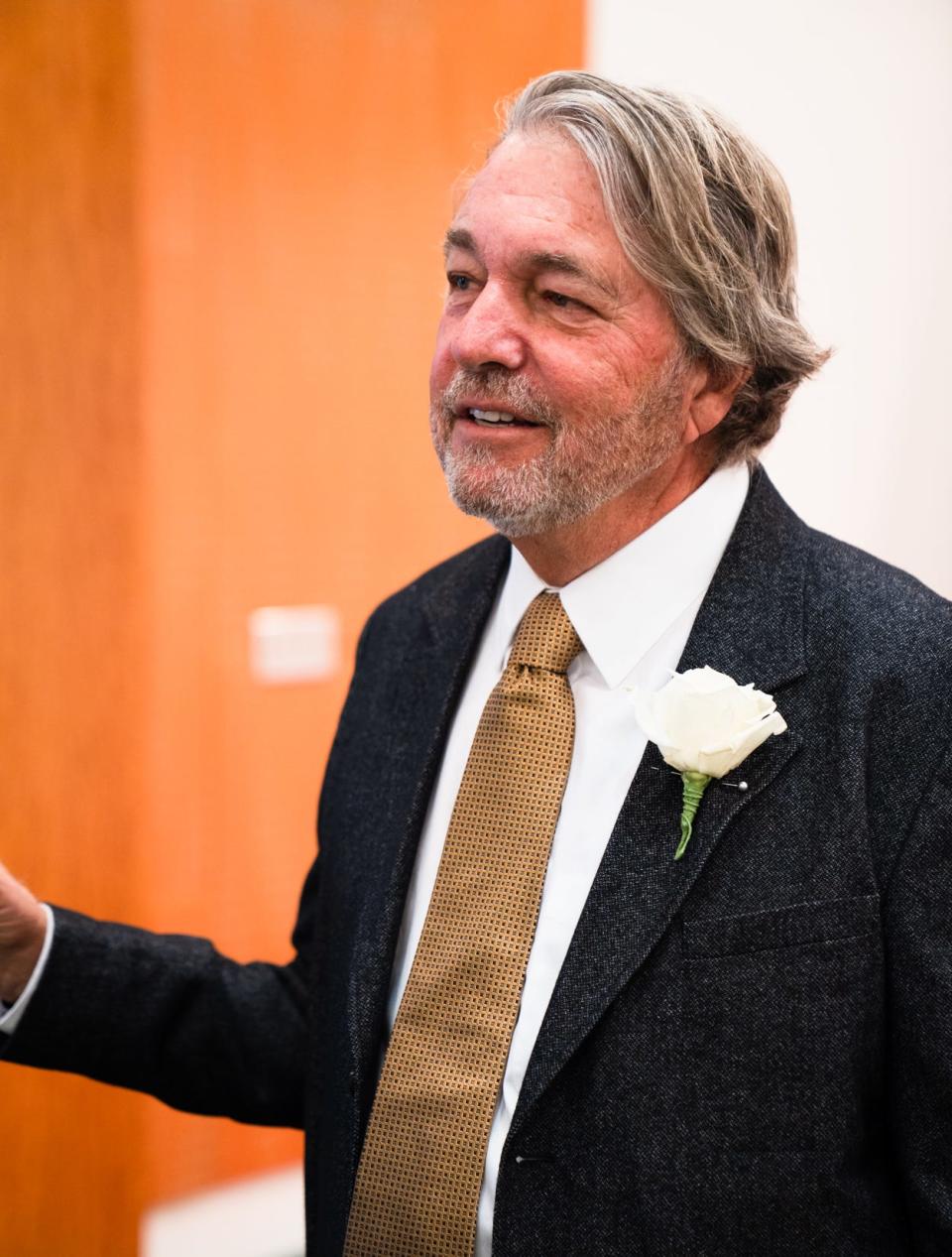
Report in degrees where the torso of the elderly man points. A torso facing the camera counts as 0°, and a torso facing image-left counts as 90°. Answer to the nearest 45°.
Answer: approximately 45°
